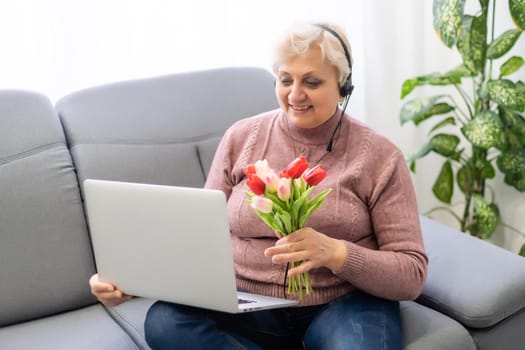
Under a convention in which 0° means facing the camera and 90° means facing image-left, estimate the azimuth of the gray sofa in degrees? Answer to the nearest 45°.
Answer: approximately 315°

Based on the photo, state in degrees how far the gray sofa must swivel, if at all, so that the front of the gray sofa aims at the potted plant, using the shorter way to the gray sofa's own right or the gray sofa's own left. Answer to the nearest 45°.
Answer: approximately 90° to the gray sofa's own left
